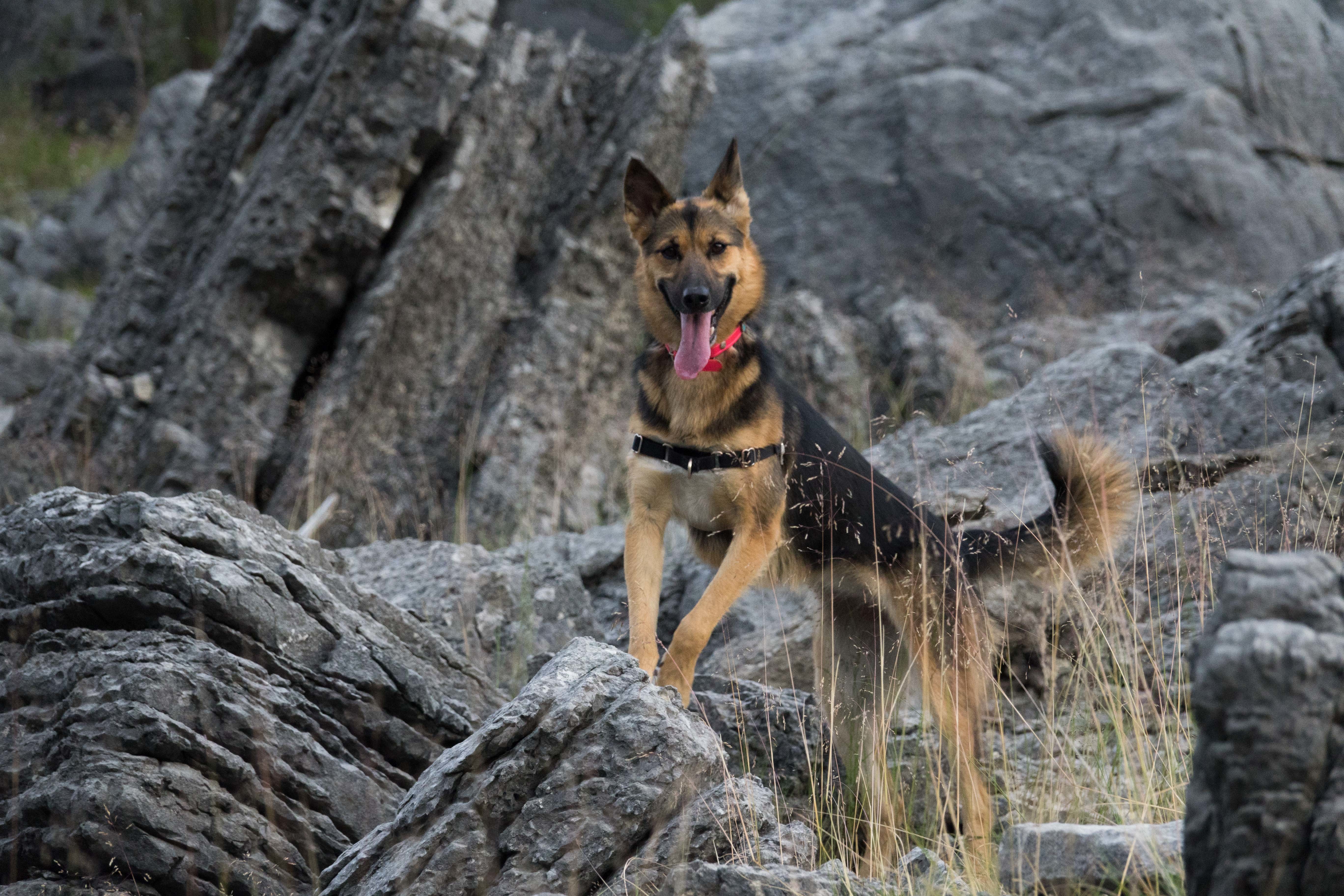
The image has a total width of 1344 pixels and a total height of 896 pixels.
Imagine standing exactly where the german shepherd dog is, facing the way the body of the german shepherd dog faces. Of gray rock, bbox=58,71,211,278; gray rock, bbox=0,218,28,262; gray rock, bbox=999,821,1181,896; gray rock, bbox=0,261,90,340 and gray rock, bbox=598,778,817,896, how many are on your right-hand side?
3

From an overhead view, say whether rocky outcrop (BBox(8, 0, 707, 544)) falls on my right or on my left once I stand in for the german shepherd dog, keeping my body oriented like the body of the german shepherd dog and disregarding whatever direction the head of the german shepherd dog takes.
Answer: on my right

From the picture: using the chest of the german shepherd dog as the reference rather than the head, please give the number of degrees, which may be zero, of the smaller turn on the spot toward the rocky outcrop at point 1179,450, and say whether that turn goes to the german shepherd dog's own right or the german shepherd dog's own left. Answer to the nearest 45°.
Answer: approximately 180°

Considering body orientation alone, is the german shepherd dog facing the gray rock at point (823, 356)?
no

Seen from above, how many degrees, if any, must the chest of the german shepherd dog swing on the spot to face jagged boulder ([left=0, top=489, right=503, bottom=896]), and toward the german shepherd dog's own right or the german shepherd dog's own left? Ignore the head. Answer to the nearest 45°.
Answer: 0° — it already faces it

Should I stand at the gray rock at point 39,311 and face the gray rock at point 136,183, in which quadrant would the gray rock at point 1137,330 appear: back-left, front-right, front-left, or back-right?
back-right

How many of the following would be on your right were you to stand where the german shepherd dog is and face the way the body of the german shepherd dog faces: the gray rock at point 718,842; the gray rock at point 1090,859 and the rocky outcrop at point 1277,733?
0

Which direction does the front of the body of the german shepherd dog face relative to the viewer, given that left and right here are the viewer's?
facing the viewer and to the left of the viewer

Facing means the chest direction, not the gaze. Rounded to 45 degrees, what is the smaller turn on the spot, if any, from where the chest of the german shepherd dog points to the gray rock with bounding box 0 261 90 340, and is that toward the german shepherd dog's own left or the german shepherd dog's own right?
approximately 90° to the german shepherd dog's own right

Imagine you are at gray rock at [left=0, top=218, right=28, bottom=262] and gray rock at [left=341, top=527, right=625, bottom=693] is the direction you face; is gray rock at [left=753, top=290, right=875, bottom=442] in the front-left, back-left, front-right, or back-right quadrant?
front-left

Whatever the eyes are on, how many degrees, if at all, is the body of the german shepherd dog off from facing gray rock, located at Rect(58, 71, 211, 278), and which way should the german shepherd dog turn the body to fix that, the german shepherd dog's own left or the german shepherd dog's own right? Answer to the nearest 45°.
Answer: approximately 90° to the german shepherd dog's own right

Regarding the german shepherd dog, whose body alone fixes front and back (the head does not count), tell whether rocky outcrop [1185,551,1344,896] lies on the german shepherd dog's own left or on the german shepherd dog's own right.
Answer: on the german shepherd dog's own left

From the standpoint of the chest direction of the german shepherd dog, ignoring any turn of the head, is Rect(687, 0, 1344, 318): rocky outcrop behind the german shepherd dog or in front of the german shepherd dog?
behind

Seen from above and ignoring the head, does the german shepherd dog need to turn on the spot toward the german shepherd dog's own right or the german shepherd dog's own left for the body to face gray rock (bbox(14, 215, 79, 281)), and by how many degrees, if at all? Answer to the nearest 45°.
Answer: approximately 90° to the german shepherd dog's own right

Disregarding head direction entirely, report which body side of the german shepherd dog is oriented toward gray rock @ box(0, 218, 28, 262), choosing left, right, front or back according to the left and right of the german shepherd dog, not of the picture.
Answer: right
